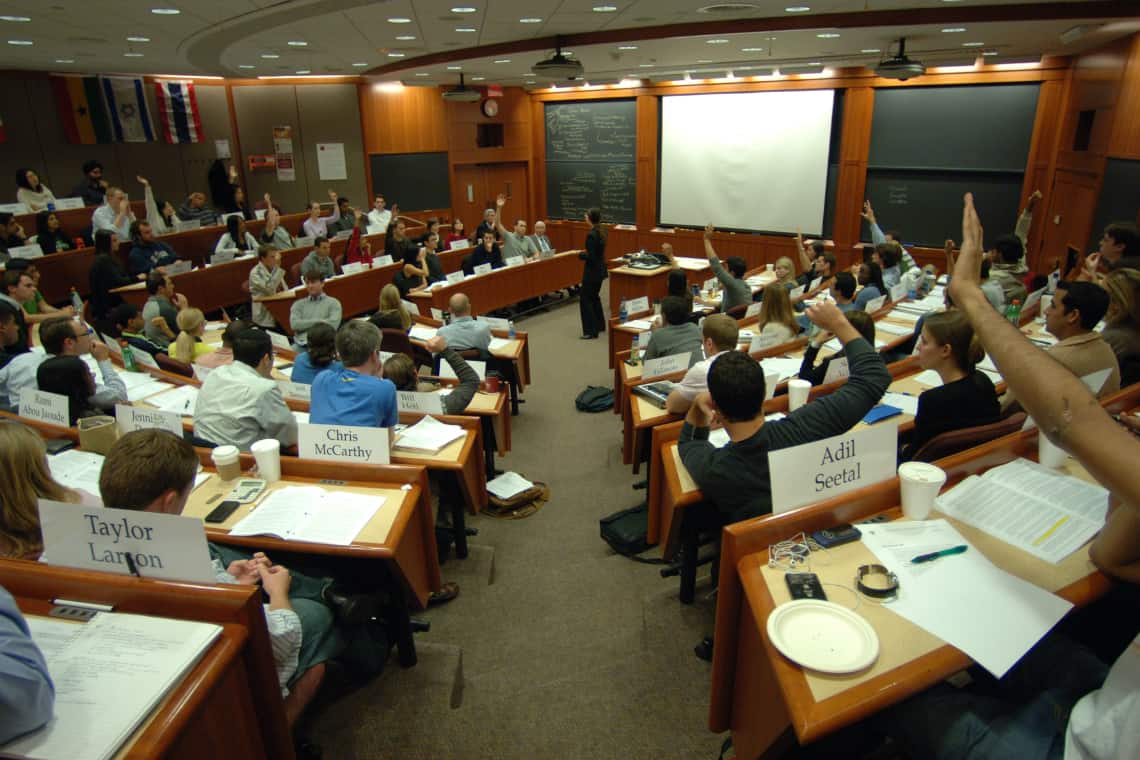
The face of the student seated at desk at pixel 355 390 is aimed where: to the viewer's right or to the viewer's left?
to the viewer's right

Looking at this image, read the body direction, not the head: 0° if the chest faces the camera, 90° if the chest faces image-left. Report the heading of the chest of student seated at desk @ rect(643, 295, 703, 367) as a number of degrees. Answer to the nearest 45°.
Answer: approximately 135°

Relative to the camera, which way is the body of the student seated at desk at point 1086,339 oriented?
to the viewer's left

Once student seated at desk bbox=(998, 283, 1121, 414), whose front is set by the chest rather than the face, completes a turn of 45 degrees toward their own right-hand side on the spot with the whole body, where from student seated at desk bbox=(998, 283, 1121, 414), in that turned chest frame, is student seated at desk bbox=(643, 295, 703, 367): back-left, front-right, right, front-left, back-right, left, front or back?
front-left

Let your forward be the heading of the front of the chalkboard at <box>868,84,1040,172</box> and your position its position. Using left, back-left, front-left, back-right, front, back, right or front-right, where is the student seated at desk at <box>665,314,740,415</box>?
front

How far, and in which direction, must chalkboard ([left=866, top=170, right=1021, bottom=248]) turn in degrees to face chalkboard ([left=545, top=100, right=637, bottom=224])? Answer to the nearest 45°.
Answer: approximately 90° to its right

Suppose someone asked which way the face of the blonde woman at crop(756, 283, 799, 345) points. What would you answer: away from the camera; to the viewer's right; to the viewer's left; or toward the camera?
away from the camera

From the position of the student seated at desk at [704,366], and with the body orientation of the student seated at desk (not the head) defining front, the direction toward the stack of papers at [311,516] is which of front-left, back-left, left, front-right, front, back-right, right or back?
left

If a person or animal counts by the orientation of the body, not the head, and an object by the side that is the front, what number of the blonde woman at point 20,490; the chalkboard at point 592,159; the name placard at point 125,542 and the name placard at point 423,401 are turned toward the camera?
3

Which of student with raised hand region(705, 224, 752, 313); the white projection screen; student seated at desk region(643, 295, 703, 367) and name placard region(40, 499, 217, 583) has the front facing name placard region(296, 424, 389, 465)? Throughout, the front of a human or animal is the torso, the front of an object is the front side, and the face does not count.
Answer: the white projection screen

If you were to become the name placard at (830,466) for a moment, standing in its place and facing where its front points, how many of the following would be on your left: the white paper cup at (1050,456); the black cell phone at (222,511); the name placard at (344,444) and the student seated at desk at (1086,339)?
2

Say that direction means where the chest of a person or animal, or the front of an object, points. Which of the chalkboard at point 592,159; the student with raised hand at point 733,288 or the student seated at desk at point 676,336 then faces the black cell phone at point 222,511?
the chalkboard

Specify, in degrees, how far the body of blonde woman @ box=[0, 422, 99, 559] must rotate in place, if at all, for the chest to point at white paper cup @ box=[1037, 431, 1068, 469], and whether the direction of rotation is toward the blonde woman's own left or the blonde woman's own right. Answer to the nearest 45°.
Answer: approximately 90° to the blonde woman's own right

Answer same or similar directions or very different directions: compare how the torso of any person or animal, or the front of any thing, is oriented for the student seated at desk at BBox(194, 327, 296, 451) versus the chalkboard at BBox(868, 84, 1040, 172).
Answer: very different directions

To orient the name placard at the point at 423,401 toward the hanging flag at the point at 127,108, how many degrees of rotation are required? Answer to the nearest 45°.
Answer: approximately 135° to its right

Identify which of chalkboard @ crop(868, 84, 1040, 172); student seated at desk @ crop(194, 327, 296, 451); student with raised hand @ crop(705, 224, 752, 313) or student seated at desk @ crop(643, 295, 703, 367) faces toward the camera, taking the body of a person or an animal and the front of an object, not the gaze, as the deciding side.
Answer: the chalkboard

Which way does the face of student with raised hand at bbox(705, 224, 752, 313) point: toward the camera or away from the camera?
away from the camera

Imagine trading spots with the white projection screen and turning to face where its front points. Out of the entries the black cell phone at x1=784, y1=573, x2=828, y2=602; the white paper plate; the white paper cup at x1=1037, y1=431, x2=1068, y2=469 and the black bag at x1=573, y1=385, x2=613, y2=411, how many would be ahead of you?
4

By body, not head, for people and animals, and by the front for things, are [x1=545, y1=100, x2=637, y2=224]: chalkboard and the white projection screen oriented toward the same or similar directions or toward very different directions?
same or similar directions

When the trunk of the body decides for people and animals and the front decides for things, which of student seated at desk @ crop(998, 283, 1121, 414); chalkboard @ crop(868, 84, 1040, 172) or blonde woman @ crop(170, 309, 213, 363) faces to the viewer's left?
the student seated at desk

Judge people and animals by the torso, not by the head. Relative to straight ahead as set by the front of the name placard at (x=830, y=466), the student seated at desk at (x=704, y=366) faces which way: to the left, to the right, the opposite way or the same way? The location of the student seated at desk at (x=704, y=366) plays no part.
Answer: the opposite way

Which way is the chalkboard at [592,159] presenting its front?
toward the camera
